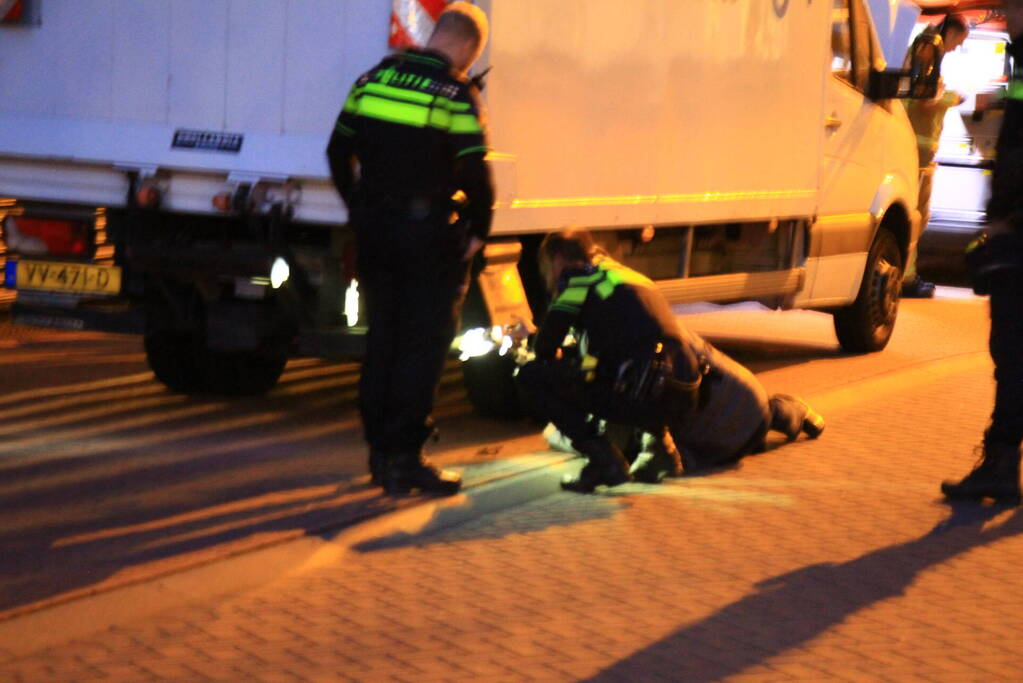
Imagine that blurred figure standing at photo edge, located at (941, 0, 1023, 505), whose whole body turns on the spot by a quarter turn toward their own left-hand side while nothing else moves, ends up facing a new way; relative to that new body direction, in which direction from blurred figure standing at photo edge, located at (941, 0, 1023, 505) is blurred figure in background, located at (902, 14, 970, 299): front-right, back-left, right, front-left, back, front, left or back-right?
back

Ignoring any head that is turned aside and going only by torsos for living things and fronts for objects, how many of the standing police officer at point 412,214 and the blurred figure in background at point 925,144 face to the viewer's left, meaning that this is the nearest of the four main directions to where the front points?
0

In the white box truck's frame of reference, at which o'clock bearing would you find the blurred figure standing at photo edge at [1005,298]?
The blurred figure standing at photo edge is roughly at 2 o'clock from the white box truck.

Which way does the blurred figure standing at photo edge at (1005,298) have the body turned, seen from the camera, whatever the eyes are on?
to the viewer's left

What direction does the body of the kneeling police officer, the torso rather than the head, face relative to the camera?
to the viewer's left

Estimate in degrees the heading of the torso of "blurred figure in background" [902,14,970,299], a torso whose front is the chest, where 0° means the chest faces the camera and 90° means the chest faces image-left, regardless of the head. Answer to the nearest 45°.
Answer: approximately 270°

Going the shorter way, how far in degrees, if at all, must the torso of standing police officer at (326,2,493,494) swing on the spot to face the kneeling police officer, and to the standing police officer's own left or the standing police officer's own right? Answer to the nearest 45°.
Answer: approximately 45° to the standing police officer's own right

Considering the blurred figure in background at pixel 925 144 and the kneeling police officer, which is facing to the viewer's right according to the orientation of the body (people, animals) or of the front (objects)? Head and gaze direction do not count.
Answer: the blurred figure in background

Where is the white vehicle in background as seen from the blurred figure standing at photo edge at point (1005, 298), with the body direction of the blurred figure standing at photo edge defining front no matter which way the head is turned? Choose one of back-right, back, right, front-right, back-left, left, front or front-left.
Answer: right

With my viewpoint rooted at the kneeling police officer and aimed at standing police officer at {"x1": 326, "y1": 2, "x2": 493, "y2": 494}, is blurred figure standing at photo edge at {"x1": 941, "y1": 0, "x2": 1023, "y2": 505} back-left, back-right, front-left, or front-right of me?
back-left

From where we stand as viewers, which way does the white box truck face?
facing away from the viewer and to the right of the viewer

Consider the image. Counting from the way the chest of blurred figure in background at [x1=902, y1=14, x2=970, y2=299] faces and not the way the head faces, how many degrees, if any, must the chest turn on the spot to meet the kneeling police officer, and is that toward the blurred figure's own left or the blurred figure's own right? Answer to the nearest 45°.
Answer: approximately 90° to the blurred figure's own right

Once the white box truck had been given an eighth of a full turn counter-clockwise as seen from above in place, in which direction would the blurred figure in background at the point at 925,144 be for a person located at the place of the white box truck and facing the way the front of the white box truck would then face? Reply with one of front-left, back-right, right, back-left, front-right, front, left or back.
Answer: front-right

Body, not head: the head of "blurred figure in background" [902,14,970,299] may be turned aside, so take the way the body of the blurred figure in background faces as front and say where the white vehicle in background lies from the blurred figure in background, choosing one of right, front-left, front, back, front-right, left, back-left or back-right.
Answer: left

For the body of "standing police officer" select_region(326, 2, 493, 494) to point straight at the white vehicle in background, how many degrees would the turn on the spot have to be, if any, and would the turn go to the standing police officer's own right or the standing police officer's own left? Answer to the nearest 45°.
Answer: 0° — they already face it
